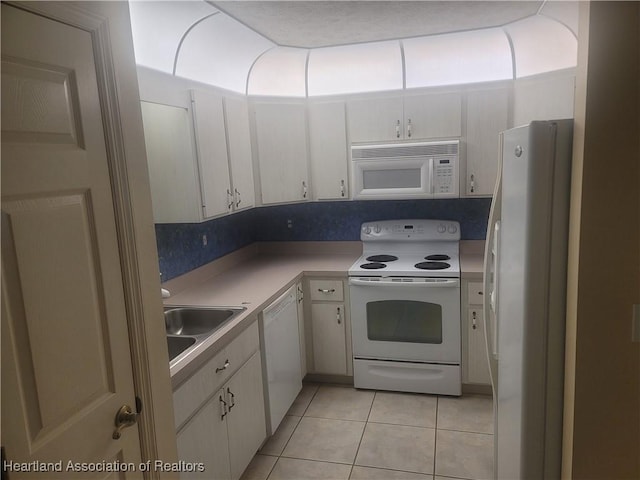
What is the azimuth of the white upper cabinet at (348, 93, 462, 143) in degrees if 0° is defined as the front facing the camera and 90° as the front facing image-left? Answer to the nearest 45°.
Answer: approximately 0°

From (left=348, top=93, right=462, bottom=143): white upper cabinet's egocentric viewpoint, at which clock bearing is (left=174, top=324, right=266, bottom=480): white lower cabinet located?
The white lower cabinet is roughly at 1 o'clock from the white upper cabinet.

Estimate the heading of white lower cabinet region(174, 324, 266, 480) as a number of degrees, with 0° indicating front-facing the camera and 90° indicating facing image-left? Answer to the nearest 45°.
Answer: approximately 315°

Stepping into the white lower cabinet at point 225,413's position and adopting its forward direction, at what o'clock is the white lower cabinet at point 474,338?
the white lower cabinet at point 474,338 is roughly at 10 o'clock from the white lower cabinet at point 225,413.

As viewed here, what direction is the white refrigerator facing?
to the viewer's left

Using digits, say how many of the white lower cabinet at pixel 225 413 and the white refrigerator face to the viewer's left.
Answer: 1

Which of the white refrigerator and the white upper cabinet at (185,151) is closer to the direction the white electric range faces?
the white refrigerator

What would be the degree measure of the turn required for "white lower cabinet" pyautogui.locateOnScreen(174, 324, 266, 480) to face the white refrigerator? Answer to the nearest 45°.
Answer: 0° — it already faces it

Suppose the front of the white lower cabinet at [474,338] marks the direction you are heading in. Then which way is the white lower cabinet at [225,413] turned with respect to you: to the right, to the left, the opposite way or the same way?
to the left
